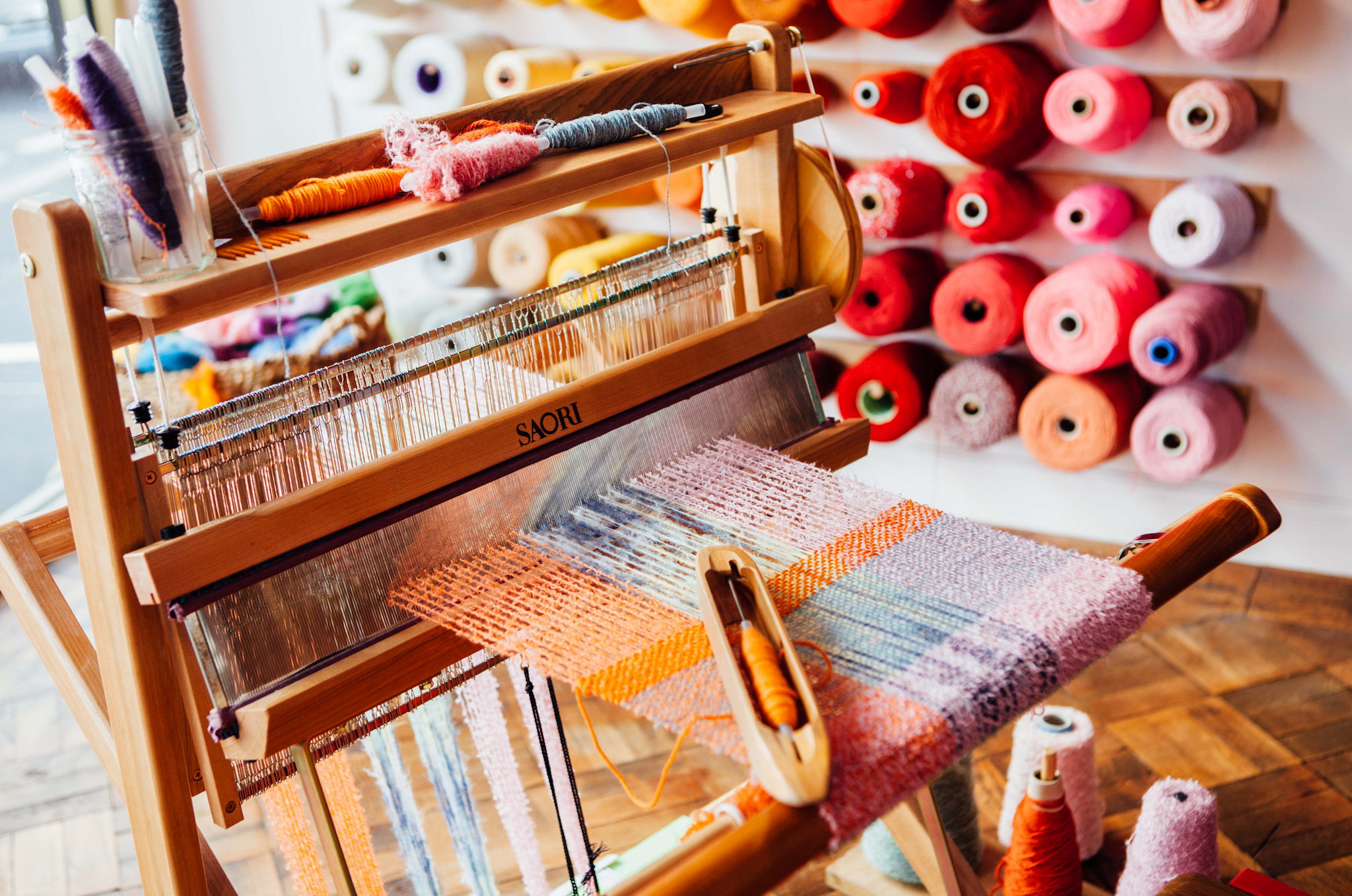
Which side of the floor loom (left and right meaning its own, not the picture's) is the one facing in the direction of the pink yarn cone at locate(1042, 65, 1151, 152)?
left

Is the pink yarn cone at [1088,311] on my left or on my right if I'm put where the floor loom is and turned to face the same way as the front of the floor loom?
on my left

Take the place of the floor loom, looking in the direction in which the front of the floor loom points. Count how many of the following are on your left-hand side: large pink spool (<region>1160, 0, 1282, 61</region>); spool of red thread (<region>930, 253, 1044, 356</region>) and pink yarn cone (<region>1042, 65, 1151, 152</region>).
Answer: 3

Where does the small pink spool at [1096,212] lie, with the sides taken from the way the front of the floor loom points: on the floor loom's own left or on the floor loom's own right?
on the floor loom's own left

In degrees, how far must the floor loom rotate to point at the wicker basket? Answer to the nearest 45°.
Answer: approximately 135° to its left

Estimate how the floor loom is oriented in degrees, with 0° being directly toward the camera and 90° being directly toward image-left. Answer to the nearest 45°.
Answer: approximately 315°

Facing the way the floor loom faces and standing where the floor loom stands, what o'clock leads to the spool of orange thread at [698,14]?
The spool of orange thread is roughly at 8 o'clock from the floor loom.

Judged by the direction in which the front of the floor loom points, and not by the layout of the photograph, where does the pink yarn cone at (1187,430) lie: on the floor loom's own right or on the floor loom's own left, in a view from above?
on the floor loom's own left

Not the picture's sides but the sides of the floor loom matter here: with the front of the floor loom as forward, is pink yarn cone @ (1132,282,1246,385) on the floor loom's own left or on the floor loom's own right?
on the floor loom's own left

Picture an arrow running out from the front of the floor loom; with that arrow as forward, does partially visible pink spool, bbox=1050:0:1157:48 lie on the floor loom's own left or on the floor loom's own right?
on the floor loom's own left
